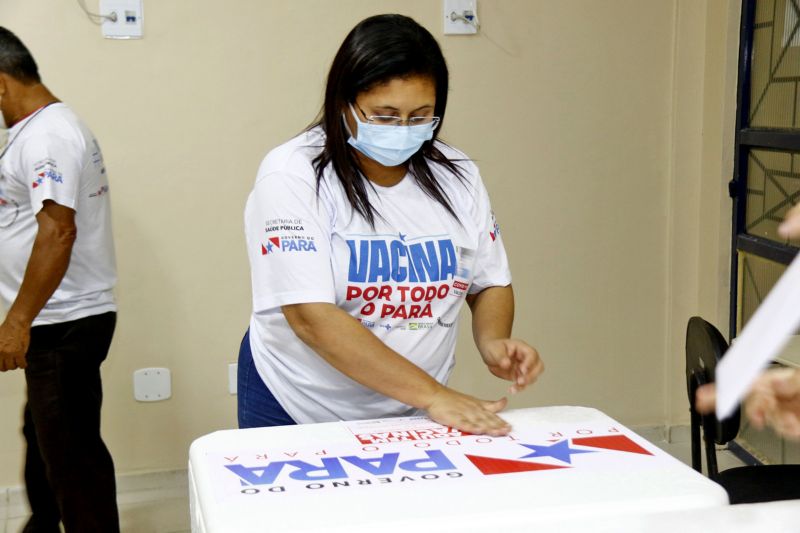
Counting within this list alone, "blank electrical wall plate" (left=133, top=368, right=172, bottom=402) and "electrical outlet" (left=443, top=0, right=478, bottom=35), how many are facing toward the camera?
2

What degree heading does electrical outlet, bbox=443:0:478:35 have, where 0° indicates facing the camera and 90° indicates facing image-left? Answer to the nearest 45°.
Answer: approximately 0°

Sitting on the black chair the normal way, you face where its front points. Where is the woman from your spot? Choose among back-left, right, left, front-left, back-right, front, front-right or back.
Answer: back-right

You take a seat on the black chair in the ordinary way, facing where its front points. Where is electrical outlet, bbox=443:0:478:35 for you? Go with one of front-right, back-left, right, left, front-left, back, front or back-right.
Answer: back-left

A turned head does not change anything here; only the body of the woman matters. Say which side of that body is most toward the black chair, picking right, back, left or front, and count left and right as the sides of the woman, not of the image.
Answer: left

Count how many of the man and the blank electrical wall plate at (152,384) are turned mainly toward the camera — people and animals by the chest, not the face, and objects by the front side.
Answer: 1

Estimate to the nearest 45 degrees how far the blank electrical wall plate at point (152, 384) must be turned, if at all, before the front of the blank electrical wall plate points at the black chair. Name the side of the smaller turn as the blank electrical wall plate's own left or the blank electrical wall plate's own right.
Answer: approximately 45° to the blank electrical wall plate's own left

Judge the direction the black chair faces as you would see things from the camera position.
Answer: facing to the right of the viewer
